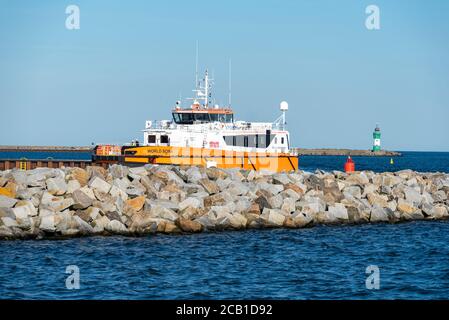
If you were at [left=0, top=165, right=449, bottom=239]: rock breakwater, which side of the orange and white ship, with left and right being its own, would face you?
left

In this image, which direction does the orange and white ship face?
to the viewer's left
